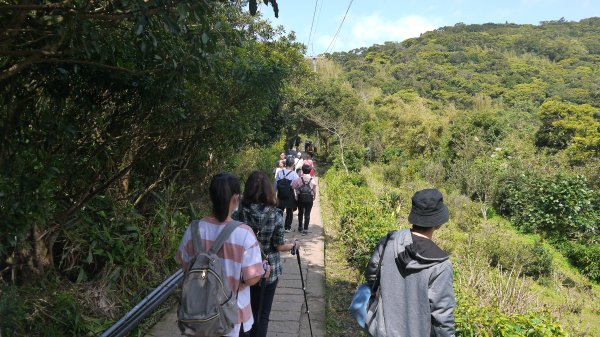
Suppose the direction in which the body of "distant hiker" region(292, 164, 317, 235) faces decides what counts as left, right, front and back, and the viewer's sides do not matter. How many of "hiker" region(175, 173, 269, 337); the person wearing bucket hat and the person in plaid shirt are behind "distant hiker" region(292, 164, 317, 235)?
3

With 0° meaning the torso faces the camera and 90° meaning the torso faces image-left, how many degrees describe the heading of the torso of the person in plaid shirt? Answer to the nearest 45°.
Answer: approximately 180°

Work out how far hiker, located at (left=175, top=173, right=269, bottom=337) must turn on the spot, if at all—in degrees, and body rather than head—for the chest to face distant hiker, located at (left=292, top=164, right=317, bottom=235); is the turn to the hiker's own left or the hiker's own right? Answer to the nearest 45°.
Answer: approximately 45° to the hiker's own left

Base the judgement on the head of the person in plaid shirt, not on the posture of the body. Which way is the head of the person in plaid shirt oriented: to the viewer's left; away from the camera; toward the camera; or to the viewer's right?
away from the camera

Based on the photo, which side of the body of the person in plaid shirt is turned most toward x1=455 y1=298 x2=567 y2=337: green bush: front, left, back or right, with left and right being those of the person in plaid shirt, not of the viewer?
right

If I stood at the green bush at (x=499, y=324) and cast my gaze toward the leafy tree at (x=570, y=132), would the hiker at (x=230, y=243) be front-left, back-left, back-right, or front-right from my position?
back-left

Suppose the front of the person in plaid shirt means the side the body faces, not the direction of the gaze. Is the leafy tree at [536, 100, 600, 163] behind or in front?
in front

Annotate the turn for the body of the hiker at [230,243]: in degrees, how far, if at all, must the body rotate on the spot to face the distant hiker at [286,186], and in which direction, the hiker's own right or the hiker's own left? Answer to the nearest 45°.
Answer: approximately 45° to the hiker's own left

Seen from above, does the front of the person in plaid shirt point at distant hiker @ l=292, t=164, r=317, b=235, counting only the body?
yes

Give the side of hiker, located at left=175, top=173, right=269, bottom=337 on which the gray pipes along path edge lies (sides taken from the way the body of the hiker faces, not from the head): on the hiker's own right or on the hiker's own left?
on the hiker's own left

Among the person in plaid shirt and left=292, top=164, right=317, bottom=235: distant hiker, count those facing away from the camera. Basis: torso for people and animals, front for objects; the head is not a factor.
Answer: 2

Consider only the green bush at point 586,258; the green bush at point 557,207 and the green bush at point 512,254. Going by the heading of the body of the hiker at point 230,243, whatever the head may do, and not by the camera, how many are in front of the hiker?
3

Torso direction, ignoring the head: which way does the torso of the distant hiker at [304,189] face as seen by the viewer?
away from the camera

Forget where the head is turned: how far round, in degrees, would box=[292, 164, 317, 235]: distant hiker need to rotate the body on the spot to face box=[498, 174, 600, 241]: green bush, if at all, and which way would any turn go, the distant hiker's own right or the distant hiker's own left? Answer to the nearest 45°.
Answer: approximately 45° to the distant hiker's own right
